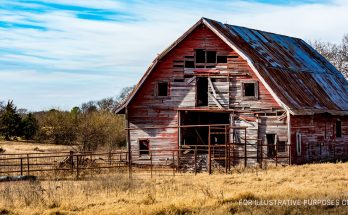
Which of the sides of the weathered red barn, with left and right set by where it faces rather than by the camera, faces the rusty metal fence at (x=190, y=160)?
front
